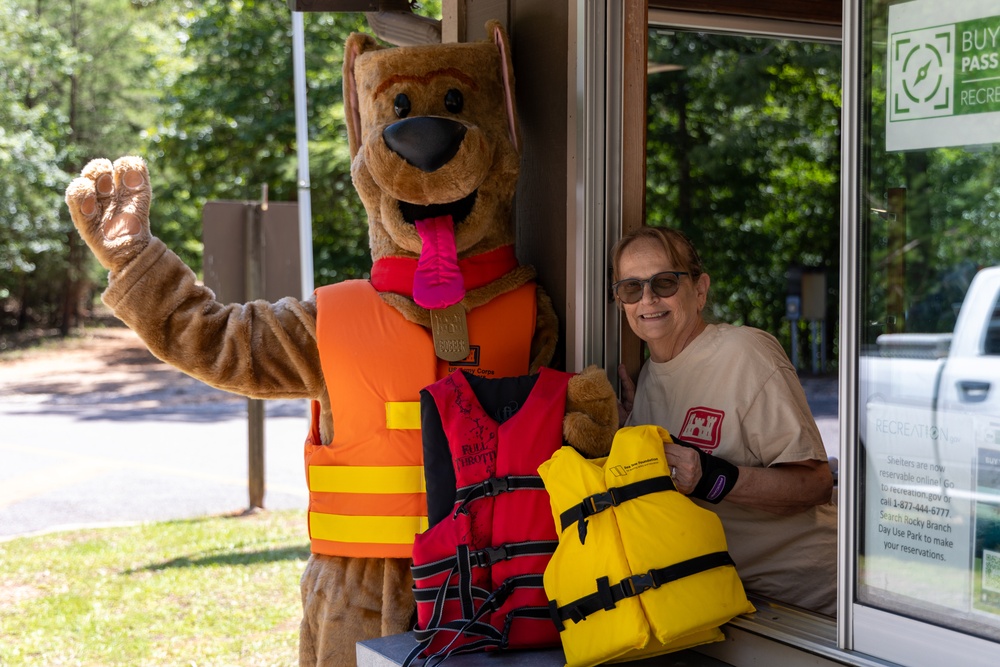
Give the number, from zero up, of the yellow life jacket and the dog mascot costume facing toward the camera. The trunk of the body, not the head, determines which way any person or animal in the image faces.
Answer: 2

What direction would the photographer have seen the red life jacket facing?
facing the viewer

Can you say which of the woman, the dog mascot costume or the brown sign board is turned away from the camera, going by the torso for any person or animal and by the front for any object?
the brown sign board

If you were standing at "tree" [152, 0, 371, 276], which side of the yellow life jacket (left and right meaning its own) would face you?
back

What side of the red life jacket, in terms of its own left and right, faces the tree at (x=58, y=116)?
back

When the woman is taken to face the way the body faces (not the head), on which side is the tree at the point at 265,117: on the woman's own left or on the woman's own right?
on the woman's own right

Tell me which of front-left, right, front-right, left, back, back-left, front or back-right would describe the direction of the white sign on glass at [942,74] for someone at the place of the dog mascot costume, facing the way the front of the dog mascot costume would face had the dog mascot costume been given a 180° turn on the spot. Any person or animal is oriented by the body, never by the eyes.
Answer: back-right

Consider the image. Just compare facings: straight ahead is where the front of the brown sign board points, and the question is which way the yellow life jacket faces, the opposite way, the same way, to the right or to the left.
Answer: the opposite way

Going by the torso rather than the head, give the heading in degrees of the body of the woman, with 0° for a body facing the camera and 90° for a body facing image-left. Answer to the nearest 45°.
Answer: approximately 45°

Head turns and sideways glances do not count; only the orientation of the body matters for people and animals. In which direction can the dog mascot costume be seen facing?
toward the camera

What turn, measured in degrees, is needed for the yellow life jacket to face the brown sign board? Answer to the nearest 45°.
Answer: approximately 135° to its right

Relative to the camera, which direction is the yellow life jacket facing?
toward the camera

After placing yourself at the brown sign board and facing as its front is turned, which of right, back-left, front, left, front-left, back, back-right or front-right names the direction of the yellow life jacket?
back
